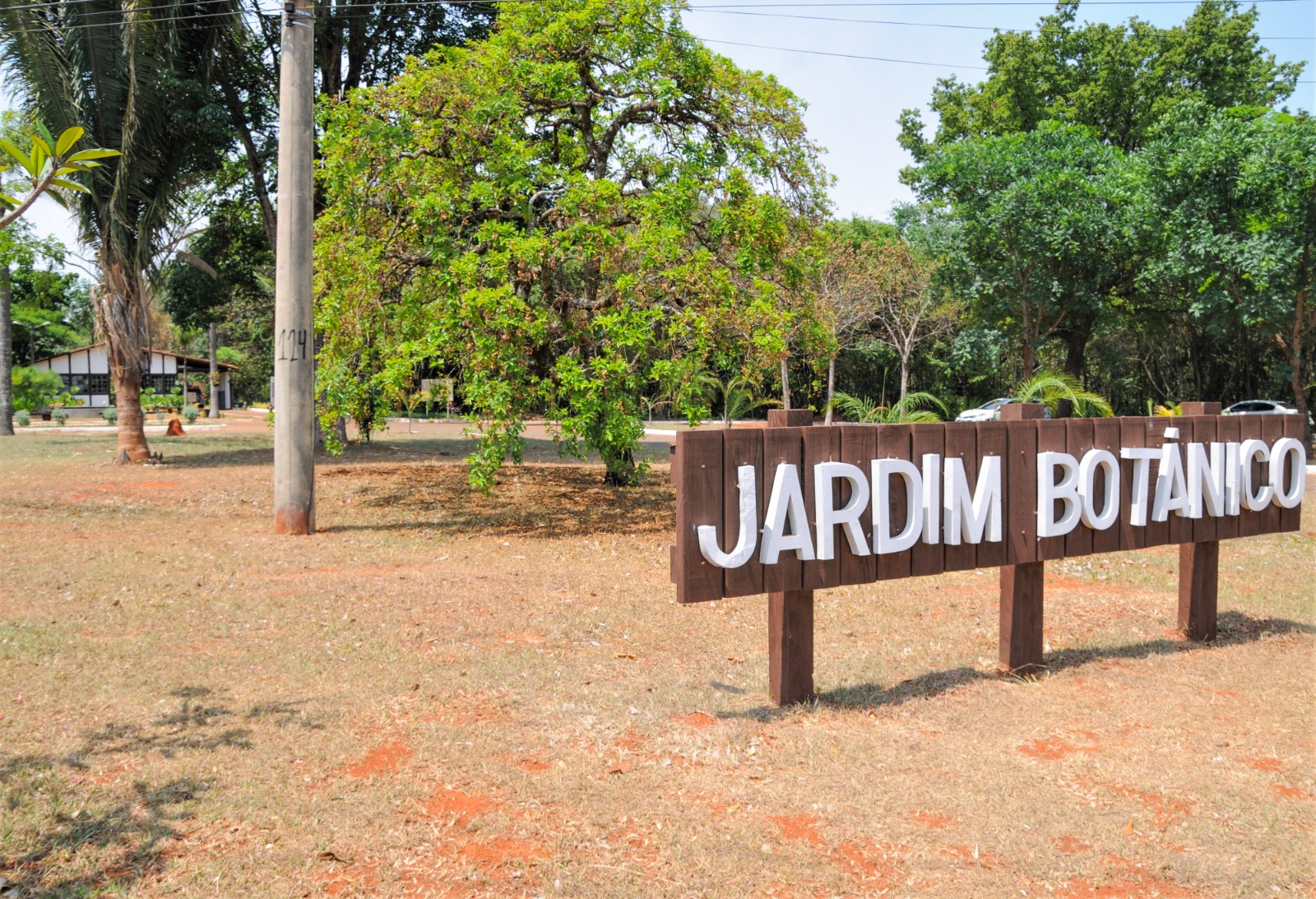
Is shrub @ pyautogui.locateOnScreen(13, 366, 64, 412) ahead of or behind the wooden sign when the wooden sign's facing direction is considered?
behind

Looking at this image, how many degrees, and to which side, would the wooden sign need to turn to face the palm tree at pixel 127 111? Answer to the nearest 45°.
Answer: approximately 180°

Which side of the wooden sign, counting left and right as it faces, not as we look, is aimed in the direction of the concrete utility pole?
back

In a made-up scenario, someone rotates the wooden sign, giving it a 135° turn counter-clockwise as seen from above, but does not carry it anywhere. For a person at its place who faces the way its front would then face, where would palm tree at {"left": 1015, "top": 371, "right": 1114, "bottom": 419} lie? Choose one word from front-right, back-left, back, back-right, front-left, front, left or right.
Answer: front

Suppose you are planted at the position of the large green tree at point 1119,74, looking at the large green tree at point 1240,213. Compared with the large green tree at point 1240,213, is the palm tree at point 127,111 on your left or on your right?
right

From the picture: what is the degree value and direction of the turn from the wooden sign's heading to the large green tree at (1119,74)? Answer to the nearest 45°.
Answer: approximately 135° to its left
